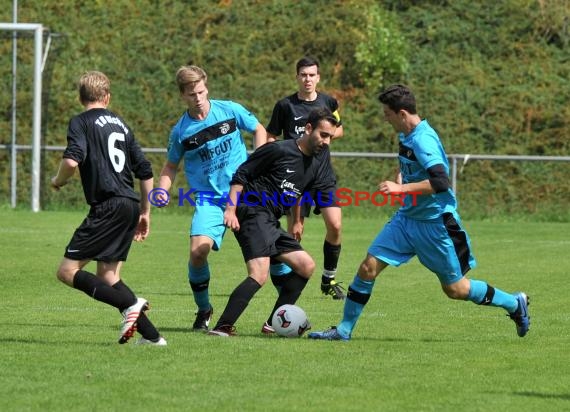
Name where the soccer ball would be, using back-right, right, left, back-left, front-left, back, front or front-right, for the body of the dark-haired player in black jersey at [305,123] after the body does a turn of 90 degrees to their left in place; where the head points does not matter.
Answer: right

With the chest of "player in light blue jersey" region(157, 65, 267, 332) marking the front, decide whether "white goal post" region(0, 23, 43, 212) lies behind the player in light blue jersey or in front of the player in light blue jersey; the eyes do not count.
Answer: behind

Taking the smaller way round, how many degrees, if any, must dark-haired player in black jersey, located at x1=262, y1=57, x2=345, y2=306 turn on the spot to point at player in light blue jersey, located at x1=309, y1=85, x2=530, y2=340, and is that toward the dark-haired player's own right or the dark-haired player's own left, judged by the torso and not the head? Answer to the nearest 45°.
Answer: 0° — they already face them

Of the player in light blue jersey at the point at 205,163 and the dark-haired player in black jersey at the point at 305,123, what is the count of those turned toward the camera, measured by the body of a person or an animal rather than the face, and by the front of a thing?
2

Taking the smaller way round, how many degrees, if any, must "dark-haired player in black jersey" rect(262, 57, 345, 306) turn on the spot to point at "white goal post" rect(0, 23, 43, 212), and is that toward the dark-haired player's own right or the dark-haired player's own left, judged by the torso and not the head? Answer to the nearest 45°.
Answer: approximately 135° to the dark-haired player's own right

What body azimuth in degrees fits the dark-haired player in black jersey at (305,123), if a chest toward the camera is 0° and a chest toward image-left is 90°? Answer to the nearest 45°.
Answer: approximately 0°

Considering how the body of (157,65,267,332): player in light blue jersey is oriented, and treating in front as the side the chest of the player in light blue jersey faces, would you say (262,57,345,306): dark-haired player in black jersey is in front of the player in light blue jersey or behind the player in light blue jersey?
behind

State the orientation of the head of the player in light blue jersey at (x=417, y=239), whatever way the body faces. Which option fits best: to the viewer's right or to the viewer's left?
to the viewer's left

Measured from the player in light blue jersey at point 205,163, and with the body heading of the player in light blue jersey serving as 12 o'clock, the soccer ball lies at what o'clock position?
The soccer ball is roughly at 11 o'clock from the player in light blue jersey.

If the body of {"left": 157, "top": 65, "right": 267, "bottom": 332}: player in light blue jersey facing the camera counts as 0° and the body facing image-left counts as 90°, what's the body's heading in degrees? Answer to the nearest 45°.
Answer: approximately 0°
